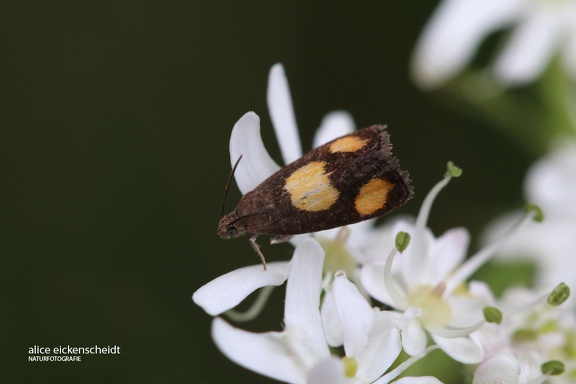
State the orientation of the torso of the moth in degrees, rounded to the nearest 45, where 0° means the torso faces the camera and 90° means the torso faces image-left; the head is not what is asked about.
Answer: approximately 90°

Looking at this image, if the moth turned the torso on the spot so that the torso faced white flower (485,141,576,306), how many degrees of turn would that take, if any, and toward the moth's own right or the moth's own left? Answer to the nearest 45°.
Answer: approximately 135° to the moth's own right
